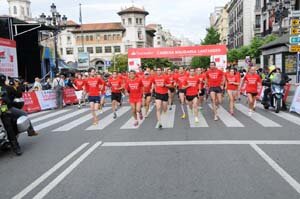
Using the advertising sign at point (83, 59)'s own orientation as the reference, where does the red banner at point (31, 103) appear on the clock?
The red banner is roughly at 12 o'clock from the advertising sign.

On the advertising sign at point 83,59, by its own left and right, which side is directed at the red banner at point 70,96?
front

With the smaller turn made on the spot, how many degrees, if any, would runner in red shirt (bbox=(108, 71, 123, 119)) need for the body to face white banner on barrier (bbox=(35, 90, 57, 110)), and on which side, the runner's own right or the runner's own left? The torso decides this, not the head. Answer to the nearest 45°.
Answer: approximately 135° to the runner's own right

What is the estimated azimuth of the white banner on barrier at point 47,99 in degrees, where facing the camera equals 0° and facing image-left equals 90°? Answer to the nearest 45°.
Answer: approximately 315°

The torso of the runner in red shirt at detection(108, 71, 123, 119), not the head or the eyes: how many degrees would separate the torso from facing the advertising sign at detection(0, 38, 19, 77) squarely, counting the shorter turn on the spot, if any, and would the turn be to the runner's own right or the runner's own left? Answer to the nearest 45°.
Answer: approximately 135° to the runner's own right

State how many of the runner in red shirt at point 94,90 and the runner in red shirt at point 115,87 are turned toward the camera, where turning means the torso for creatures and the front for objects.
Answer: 2

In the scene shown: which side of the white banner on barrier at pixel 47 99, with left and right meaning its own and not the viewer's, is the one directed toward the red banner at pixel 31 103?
right

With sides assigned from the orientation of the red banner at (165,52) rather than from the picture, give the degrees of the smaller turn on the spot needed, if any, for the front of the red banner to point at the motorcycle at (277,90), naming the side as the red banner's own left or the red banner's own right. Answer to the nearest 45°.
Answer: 0° — it already faces it

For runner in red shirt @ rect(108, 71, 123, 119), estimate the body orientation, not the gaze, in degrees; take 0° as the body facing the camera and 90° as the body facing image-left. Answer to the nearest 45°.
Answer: approximately 0°

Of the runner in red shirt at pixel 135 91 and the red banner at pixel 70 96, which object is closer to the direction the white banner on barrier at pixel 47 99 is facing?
the runner in red shirt

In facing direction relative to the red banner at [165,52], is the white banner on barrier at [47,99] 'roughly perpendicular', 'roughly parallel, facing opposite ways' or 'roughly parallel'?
roughly perpendicular

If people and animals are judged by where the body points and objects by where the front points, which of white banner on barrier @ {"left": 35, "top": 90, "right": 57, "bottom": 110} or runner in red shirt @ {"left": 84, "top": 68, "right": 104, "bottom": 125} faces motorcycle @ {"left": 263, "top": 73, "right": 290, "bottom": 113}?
the white banner on barrier
